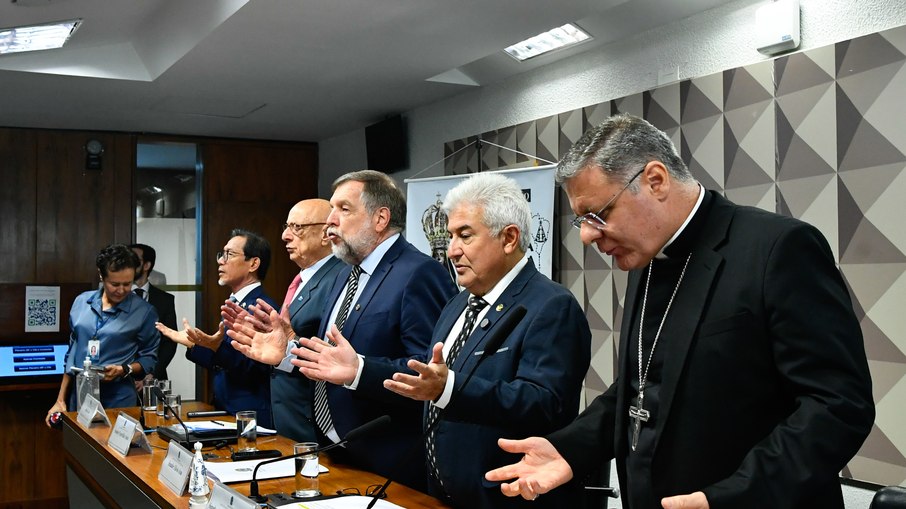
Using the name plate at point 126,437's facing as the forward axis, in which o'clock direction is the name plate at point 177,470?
the name plate at point 177,470 is roughly at 10 o'clock from the name plate at point 126,437.

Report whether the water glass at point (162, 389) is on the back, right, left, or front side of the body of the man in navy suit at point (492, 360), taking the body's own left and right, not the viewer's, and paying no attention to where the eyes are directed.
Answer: right

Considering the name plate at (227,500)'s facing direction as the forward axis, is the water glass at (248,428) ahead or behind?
behind

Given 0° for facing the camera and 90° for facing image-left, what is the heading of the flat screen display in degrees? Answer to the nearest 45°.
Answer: approximately 315°

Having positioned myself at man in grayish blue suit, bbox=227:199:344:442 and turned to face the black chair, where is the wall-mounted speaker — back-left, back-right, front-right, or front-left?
back-left

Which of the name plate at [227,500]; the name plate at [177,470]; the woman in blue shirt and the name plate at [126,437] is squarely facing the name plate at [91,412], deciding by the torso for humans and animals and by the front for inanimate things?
the woman in blue shirt

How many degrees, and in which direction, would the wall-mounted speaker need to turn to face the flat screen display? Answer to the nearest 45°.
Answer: approximately 45° to its right

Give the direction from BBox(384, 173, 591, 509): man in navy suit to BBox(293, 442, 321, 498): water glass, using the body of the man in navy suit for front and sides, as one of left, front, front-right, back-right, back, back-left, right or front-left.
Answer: front-right
